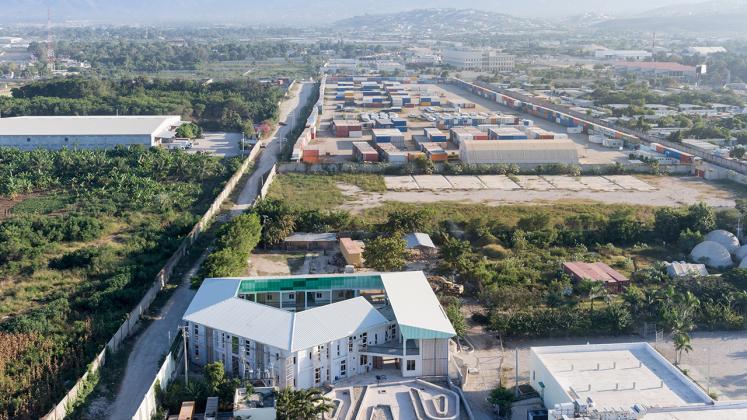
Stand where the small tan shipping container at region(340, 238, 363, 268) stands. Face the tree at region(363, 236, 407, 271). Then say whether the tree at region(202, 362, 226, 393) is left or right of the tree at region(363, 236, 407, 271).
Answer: right

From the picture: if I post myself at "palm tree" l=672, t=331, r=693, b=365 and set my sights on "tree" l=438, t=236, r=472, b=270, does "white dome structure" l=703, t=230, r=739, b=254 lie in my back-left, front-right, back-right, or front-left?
front-right

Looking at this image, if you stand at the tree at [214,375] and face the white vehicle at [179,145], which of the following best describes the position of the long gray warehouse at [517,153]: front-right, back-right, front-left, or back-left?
front-right
